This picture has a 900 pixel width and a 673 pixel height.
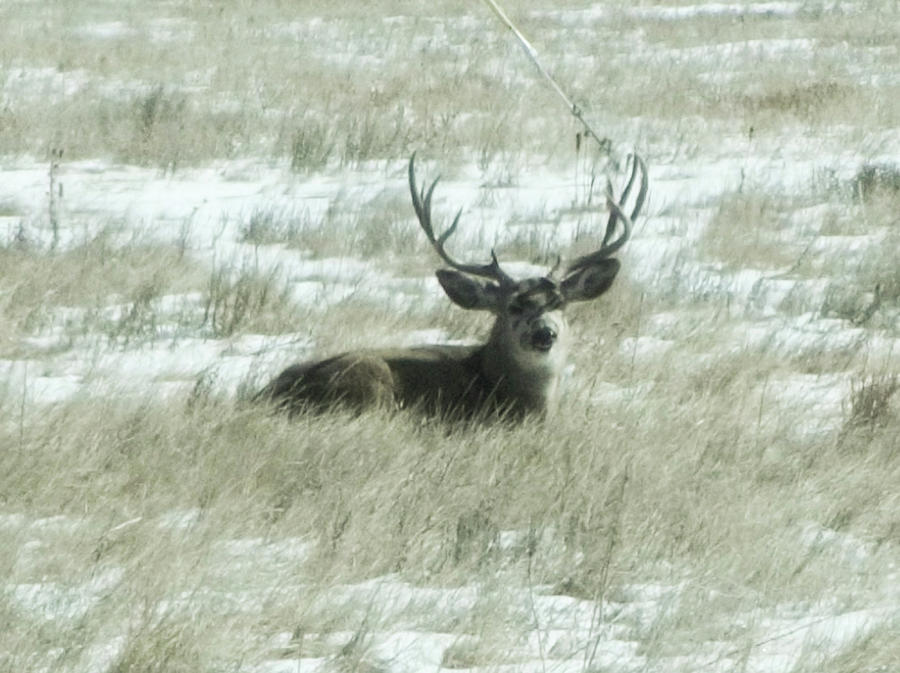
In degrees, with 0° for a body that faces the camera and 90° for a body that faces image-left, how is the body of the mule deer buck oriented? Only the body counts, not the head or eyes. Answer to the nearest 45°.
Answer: approximately 270°
